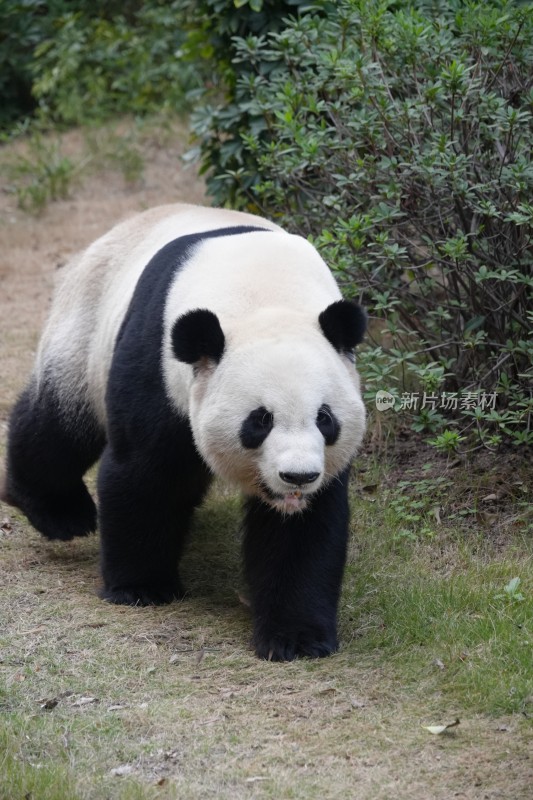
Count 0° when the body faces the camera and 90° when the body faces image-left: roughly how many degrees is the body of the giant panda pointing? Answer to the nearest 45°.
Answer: approximately 315°

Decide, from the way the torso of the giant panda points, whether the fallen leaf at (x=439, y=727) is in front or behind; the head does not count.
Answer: in front

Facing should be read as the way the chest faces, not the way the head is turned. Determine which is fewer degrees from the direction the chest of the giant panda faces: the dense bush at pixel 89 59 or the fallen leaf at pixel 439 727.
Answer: the fallen leaf

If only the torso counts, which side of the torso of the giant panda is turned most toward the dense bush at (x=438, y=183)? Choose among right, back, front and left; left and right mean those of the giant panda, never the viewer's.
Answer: left

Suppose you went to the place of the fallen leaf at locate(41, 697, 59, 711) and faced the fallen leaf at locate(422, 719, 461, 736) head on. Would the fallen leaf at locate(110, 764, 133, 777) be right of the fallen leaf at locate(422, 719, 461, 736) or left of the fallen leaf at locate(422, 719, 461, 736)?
right

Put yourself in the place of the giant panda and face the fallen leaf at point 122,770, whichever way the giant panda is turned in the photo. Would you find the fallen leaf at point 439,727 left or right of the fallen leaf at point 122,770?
left

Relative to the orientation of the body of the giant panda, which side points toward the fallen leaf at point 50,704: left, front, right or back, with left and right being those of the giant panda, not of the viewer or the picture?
right

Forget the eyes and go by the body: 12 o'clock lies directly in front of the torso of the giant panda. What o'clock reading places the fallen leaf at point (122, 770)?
The fallen leaf is roughly at 2 o'clock from the giant panda.

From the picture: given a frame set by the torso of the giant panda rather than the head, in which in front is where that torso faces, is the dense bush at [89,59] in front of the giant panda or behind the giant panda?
behind
